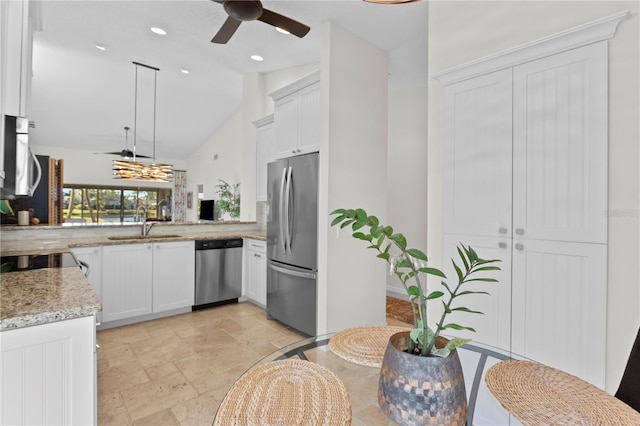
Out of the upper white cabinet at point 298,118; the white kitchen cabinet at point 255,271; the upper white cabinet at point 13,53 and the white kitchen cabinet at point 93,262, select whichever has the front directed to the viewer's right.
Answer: the upper white cabinet at point 13,53

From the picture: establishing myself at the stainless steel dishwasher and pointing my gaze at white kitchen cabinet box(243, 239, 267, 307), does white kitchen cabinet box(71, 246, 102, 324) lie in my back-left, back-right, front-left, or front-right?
back-right

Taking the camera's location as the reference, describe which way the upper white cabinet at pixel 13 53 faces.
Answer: facing to the right of the viewer

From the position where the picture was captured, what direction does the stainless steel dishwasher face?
facing the viewer and to the right of the viewer

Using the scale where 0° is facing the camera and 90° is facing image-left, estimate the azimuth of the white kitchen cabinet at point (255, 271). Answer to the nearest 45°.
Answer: approximately 45°

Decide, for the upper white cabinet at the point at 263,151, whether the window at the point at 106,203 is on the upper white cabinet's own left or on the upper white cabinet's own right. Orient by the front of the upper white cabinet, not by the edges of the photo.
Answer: on the upper white cabinet's own right

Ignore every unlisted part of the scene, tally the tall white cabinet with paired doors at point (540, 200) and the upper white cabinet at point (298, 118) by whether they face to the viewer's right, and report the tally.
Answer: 0

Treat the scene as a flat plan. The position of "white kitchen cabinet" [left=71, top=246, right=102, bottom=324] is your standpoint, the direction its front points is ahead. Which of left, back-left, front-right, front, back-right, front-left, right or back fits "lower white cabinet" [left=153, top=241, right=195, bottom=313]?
left

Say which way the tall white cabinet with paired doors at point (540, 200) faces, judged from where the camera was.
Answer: facing the viewer and to the left of the viewer

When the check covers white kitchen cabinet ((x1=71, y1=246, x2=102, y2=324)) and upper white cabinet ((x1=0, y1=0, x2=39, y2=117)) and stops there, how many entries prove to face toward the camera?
1

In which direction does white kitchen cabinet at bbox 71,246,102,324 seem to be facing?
toward the camera

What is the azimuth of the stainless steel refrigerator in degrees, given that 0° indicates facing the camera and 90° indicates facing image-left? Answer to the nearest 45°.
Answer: approximately 45°

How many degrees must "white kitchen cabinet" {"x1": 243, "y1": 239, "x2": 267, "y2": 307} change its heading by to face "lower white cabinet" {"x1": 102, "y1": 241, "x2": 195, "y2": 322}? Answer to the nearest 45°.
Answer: approximately 45° to its right

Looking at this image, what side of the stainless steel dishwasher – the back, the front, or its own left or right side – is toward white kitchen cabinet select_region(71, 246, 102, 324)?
right
